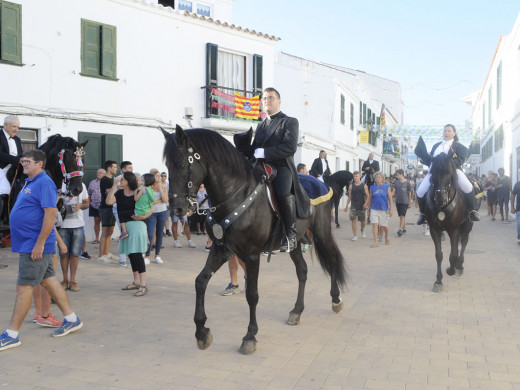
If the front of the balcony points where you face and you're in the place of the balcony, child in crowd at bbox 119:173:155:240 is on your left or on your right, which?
on your right

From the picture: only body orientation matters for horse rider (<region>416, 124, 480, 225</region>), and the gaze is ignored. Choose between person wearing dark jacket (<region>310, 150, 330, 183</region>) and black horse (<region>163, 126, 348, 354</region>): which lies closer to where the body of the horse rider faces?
the black horse

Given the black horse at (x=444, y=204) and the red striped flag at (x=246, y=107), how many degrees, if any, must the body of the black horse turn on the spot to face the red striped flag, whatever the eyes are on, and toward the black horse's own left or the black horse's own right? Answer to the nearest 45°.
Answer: approximately 135° to the black horse's own right

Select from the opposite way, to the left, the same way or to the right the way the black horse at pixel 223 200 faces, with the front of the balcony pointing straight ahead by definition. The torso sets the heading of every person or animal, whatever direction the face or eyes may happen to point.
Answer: to the right

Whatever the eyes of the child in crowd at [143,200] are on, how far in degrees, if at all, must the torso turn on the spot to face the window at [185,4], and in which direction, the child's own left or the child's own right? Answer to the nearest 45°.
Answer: approximately 90° to the child's own right
